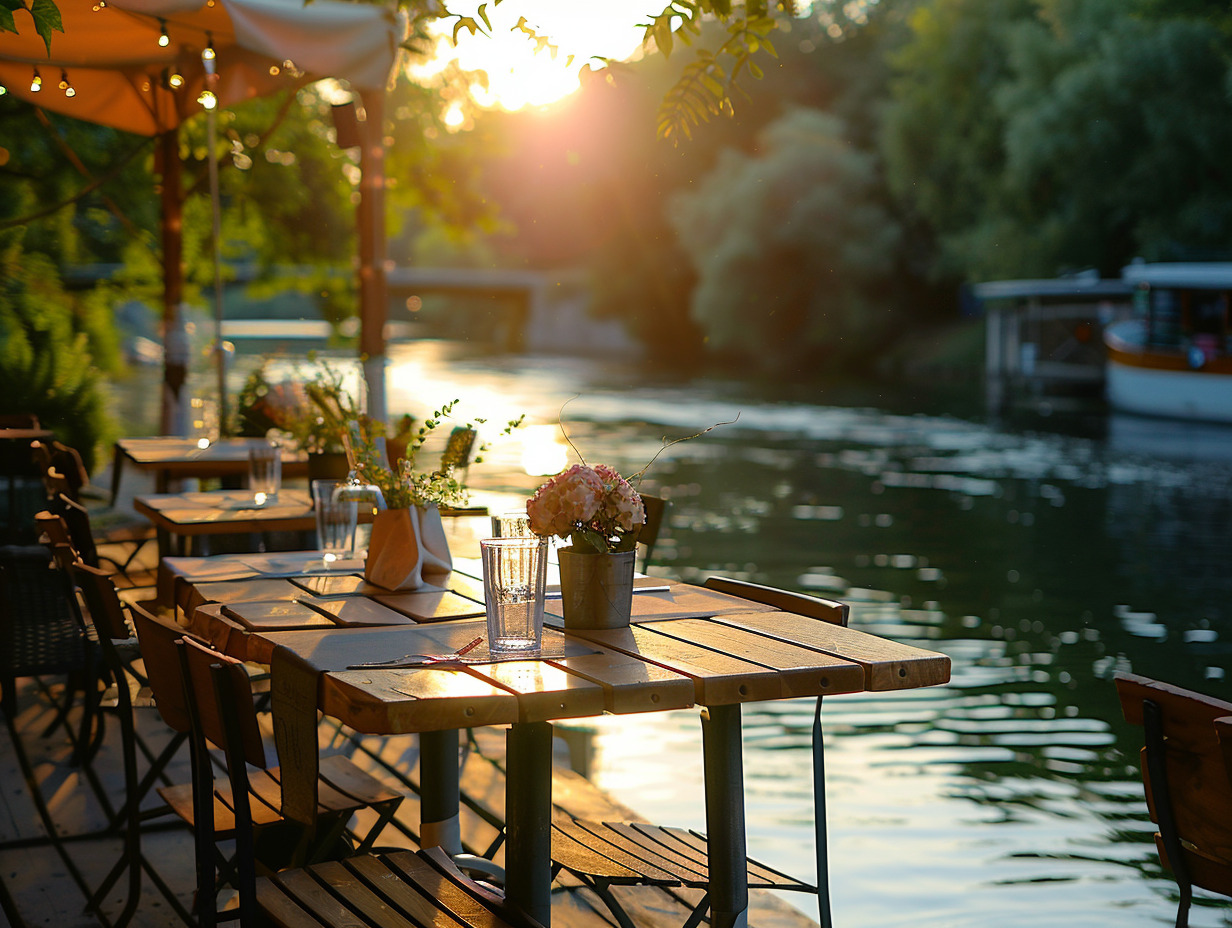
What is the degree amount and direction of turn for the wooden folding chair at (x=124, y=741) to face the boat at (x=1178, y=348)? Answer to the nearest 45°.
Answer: approximately 45° to its left

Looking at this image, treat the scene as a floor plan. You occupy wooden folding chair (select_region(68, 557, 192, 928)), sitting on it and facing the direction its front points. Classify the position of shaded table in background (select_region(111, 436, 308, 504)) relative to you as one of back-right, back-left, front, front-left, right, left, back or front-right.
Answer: left

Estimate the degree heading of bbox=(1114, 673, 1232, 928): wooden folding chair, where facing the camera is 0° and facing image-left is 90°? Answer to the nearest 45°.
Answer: approximately 225°

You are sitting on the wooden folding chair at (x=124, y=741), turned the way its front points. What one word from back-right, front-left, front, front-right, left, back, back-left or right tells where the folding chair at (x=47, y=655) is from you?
left

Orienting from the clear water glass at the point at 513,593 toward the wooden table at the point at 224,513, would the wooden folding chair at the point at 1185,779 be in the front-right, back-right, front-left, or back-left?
back-right

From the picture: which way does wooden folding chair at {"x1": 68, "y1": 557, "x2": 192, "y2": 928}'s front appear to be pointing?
to the viewer's right

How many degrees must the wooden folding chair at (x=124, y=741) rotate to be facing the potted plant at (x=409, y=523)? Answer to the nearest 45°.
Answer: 0° — it already faces it

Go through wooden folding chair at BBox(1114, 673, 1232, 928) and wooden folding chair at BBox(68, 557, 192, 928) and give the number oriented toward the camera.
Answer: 0
